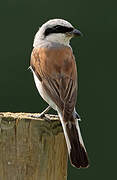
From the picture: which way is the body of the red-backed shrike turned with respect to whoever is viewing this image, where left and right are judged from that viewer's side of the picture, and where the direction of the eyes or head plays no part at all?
facing away from the viewer and to the left of the viewer
